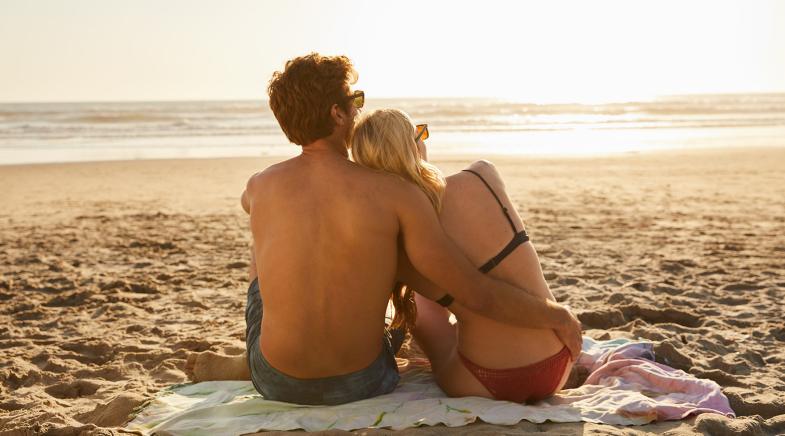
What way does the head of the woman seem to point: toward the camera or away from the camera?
away from the camera

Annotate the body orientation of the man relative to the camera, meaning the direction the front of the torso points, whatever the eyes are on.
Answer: away from the camera

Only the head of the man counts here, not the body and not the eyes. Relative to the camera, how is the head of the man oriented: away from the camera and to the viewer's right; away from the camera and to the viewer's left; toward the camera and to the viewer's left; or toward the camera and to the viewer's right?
away from the camera and to the viewer's right

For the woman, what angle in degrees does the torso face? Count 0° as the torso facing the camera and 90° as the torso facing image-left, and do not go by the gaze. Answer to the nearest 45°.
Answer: approximately 180°
